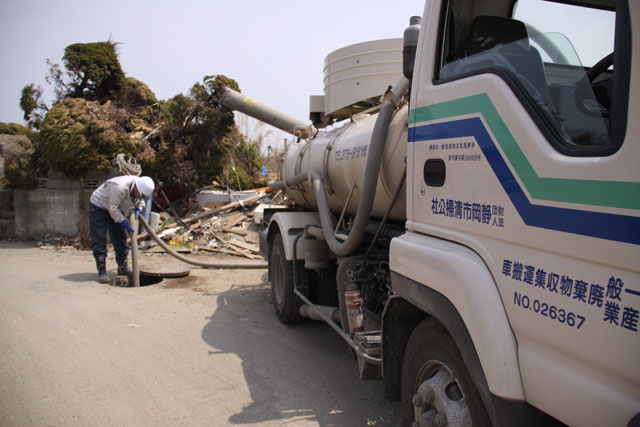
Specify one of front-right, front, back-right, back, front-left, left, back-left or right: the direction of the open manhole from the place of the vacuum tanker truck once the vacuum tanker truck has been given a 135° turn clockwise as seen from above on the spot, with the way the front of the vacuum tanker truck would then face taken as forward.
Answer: front-right

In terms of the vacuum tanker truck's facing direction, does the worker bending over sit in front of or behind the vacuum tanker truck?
behind

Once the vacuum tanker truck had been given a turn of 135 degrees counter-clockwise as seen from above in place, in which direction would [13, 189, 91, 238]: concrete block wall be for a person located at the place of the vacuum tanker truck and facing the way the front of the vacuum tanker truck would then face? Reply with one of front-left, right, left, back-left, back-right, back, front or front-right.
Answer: front-left

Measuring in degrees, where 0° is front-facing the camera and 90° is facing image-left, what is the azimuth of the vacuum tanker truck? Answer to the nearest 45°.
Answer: approximately 315°

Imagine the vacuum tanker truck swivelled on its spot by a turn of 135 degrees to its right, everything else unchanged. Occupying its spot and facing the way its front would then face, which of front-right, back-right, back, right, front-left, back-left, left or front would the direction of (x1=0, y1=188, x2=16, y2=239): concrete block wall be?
front-right
